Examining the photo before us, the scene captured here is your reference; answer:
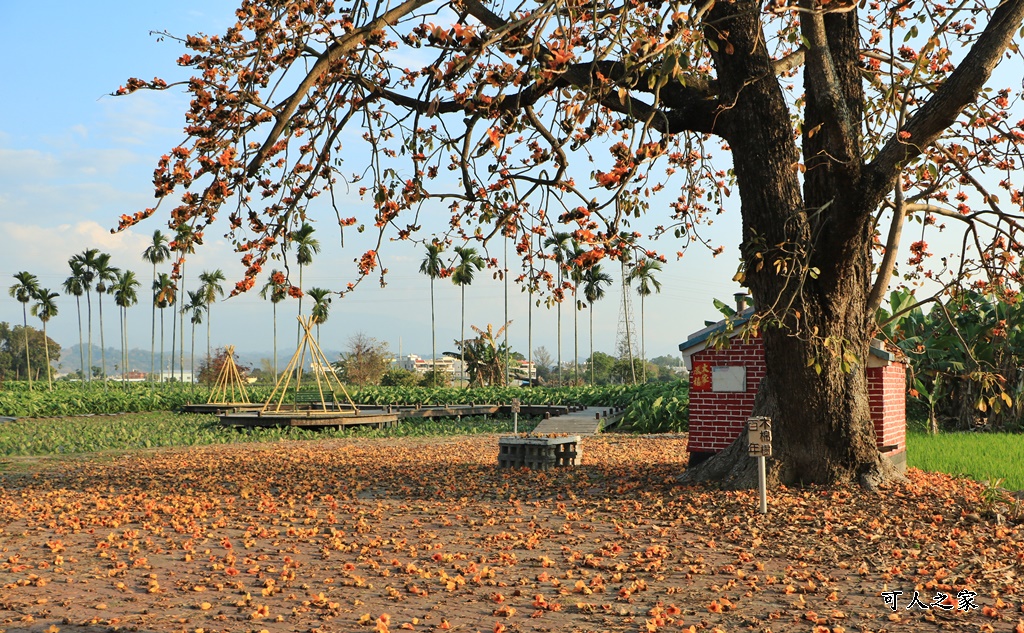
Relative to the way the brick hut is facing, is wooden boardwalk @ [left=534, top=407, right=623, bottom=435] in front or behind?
behind

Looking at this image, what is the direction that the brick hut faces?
toward the camera

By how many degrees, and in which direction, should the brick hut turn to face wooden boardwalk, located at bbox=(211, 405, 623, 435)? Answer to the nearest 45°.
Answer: approximately 135° to its right
